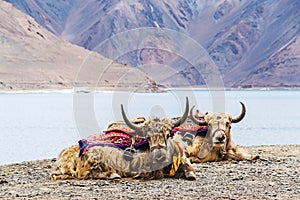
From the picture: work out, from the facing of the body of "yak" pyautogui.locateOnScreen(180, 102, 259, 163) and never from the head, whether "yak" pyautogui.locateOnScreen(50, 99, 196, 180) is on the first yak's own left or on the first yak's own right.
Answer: on the first yak's own right
